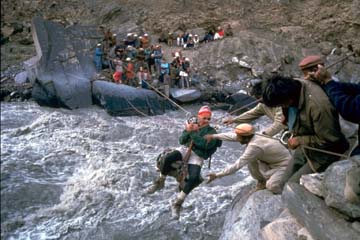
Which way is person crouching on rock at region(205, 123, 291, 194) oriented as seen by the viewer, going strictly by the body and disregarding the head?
to the viewer's left

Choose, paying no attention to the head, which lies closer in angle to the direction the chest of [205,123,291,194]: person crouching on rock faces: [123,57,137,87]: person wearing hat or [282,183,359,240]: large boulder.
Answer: the person wearing hat

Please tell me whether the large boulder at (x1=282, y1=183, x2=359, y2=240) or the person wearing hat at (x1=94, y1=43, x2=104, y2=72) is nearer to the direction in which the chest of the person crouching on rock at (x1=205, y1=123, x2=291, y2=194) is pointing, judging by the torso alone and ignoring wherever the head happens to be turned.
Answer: the person wearing hat

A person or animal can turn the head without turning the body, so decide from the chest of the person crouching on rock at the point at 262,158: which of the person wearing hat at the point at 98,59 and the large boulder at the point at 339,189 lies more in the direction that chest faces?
the person wearing hat

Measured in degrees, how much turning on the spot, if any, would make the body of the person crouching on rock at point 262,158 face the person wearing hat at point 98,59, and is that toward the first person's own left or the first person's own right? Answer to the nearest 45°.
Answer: approximately 45° to the first person's own right
